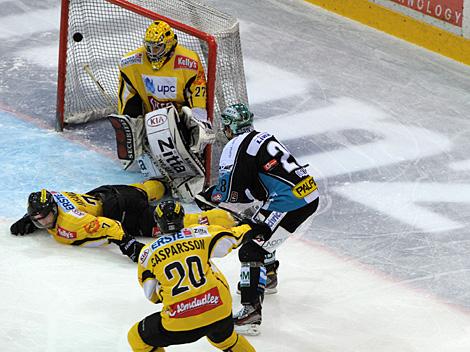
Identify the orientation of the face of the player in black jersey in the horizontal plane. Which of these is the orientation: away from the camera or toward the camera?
away from the camera

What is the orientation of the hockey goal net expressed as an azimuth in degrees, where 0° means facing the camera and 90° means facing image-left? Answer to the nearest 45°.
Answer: approximately 45°

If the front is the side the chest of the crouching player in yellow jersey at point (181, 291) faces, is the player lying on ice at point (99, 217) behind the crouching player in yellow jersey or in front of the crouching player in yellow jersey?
in front
